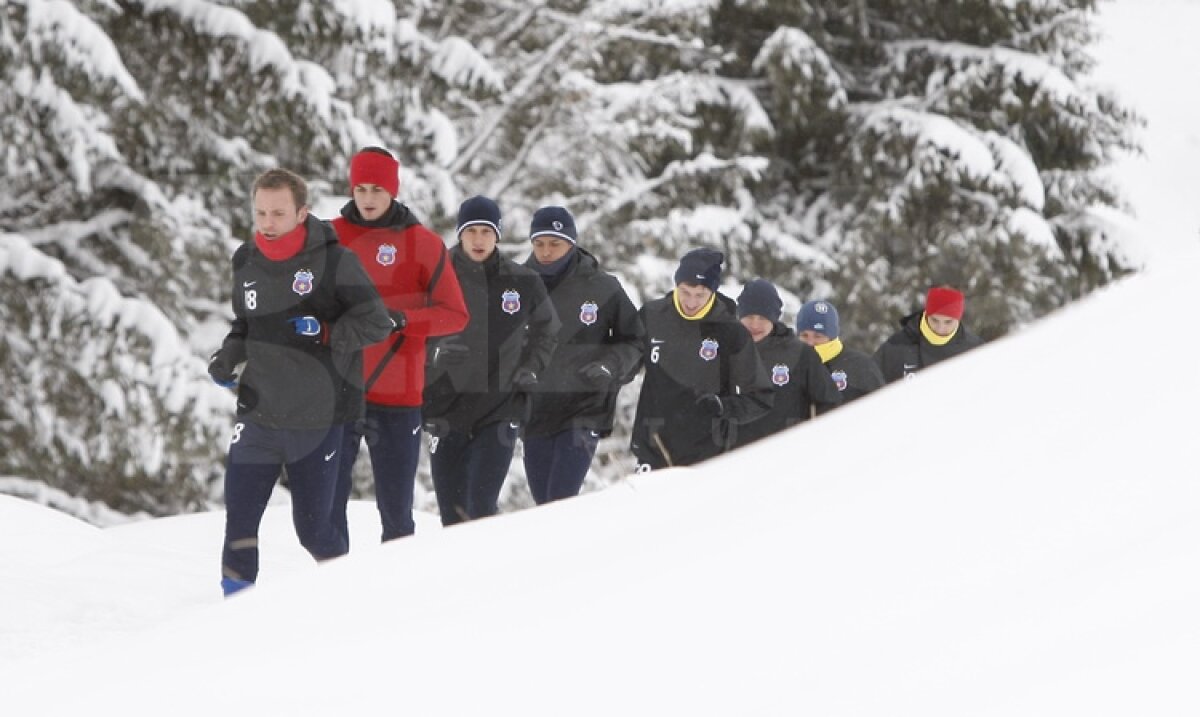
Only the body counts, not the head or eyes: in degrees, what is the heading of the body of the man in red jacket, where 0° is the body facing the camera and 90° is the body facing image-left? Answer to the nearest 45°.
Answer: approximately 45°
